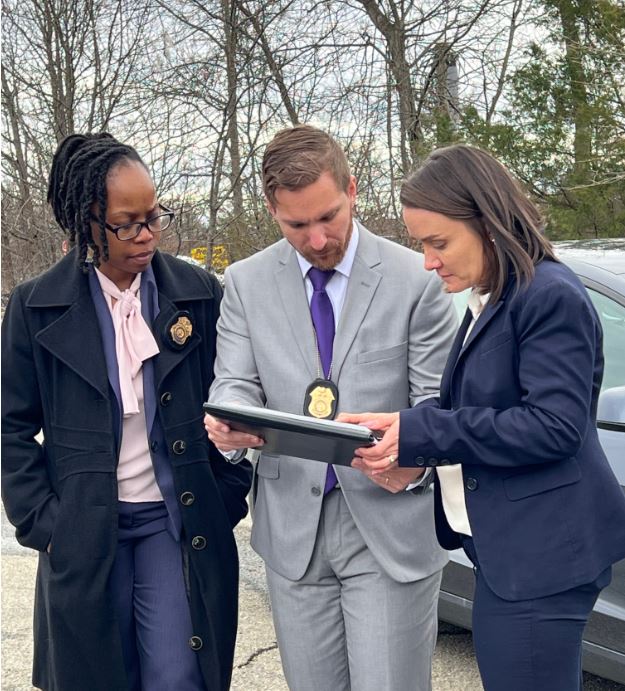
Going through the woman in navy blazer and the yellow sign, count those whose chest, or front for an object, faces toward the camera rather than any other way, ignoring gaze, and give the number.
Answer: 1

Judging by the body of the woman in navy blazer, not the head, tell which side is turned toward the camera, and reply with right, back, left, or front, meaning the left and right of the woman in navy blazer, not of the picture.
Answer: left

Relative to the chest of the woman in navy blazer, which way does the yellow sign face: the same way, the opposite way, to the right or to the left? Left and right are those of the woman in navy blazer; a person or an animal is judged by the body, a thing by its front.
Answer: to the left

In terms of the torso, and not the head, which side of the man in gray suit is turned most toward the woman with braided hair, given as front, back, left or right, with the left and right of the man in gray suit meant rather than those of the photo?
right

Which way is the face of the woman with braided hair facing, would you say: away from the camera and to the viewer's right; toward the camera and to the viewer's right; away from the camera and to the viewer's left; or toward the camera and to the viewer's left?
toward the camera and to the viewer's right

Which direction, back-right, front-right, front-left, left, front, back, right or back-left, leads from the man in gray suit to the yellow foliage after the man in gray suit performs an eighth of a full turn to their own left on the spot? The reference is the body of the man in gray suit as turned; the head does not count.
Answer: back-left

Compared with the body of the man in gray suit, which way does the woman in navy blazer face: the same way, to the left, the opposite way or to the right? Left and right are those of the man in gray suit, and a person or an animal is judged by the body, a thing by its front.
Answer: to the right

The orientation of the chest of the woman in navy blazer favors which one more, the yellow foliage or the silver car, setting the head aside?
the yellow foliage

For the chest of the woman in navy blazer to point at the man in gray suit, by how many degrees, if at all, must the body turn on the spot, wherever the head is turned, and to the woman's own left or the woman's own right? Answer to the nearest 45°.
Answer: approximately 45° to the woman's own right

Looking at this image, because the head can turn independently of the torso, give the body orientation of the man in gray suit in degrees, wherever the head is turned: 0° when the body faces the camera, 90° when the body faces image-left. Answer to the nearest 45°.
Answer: approximately 0°

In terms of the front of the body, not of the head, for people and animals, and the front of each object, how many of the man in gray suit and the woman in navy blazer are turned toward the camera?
1
